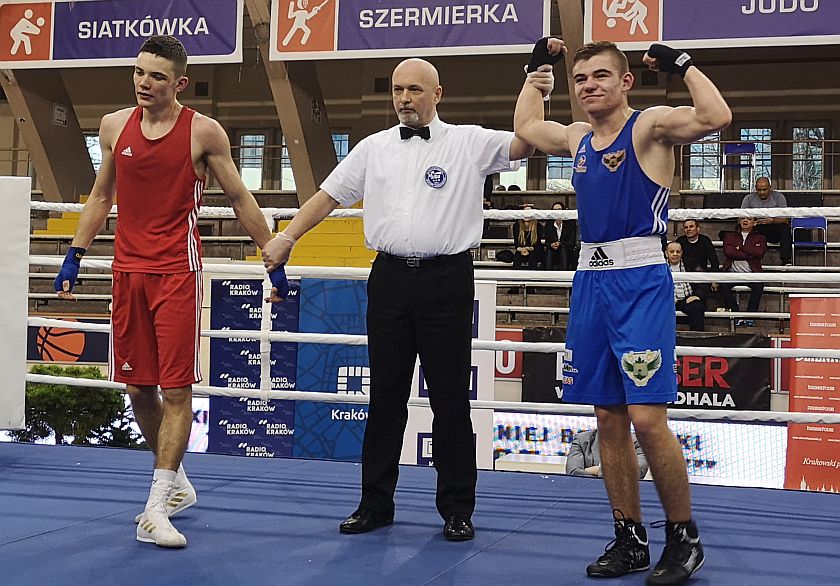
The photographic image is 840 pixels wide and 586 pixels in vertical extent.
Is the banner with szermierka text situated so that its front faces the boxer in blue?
yes

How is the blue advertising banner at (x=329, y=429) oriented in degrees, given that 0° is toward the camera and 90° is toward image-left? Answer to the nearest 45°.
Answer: approximately 0°

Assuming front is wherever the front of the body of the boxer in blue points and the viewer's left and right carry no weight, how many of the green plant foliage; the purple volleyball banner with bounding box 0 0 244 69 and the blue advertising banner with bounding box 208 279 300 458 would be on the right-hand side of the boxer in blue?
3

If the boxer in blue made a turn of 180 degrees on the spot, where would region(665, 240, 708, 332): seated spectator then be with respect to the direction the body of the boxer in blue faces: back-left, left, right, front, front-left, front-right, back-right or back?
front-left

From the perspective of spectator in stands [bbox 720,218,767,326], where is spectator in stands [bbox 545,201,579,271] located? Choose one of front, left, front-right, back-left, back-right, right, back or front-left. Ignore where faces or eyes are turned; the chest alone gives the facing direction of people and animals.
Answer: right

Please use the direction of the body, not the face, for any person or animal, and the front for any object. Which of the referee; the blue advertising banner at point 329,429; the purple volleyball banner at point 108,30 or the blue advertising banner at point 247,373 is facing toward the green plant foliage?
the purple volleyball banner at point 108,30

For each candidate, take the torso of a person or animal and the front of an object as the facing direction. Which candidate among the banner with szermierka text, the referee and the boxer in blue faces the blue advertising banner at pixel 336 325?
the banner with szermierka text
